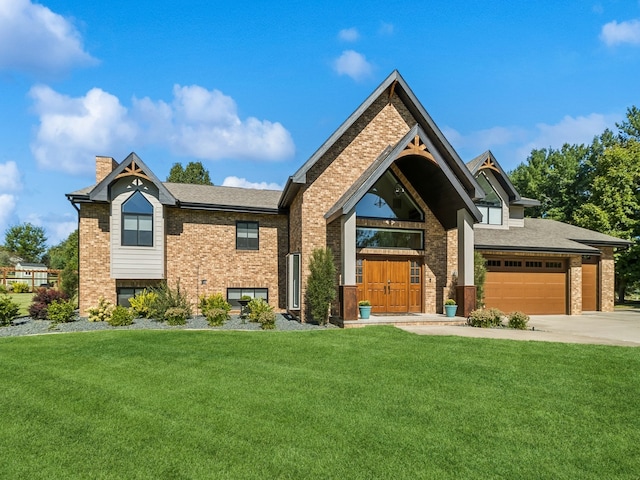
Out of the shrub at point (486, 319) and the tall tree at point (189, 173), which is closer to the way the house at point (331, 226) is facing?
the shrub

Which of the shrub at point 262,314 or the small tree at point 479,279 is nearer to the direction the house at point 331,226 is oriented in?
the shrub

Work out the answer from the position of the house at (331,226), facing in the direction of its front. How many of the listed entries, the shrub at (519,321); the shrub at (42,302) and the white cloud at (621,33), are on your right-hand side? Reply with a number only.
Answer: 1

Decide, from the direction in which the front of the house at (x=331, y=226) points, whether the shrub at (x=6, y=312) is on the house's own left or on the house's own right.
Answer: on the house's own right

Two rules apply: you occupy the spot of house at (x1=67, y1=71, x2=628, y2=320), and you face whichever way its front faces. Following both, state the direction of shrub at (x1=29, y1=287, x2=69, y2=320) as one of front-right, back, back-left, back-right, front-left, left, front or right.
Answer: right

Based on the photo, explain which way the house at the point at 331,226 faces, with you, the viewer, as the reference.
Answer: facing the viewer

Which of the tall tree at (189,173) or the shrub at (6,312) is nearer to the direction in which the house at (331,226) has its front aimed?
the shrub
